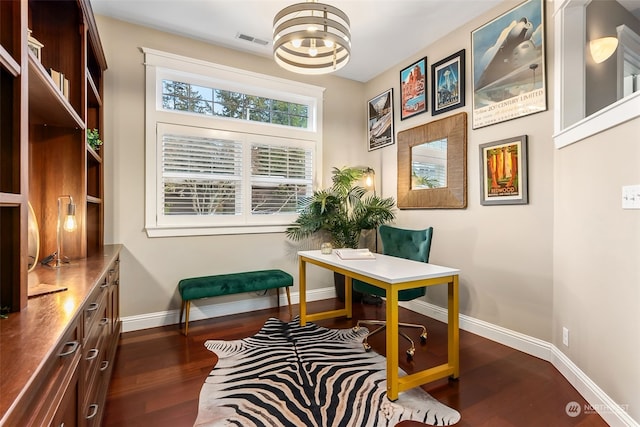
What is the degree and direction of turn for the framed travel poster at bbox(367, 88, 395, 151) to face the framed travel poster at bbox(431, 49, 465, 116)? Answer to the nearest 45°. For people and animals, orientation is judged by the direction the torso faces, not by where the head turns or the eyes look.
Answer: approximately 90° to its left

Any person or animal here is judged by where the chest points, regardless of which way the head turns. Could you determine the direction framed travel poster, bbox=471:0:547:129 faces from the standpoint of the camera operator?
facing the viewer and to the left of the viewer

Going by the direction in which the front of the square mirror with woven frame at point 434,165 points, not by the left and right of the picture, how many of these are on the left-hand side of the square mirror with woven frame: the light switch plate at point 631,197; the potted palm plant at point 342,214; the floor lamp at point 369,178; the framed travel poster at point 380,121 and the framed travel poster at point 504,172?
2

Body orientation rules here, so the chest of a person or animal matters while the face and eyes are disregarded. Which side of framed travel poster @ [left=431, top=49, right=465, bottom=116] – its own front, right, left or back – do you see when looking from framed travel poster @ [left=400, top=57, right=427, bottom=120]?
right

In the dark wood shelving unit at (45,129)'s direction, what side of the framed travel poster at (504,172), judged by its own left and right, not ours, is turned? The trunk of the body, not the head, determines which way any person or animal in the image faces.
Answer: front

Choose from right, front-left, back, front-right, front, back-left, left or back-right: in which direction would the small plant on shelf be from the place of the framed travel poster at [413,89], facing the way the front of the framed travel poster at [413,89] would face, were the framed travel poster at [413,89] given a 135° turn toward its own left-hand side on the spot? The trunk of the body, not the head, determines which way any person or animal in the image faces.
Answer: back-right

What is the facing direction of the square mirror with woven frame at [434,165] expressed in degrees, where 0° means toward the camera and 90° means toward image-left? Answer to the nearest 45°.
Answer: approximately 45°

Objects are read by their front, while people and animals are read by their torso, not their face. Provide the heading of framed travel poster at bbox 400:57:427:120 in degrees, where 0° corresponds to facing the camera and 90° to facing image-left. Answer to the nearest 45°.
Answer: approximately 45°

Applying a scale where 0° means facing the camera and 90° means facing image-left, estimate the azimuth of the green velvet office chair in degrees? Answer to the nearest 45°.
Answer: approximately 45°

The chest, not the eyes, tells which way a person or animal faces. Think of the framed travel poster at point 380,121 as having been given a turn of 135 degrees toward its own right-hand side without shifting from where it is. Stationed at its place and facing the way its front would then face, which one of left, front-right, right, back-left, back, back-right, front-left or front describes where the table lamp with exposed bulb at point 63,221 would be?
back-left
